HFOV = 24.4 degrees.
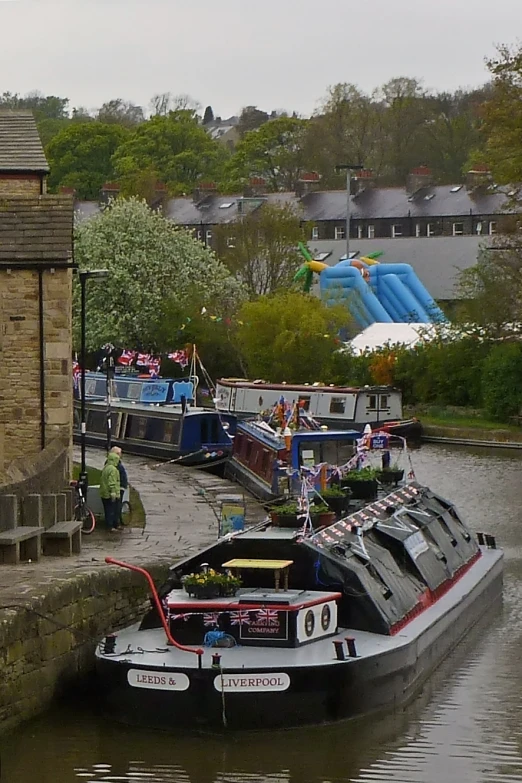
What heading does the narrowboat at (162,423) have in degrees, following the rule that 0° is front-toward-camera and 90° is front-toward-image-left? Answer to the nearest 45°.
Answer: approximately 315°

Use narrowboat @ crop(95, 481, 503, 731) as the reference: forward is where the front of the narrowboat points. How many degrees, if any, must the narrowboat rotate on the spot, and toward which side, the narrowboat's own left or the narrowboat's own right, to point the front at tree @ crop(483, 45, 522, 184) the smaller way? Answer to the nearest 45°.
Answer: approximately 45° to the narrowboat's own left

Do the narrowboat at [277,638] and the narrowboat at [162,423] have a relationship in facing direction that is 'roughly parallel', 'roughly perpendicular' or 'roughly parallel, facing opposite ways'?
roughly perpendicular

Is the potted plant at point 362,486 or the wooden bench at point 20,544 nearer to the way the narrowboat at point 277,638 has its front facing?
the potted plant

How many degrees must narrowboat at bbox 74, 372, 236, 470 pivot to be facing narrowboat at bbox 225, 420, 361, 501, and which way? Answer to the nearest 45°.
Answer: approximately 45° to its right

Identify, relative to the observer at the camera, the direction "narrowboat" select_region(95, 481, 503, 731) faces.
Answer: facing away from the viewer and to the right of the viewer
